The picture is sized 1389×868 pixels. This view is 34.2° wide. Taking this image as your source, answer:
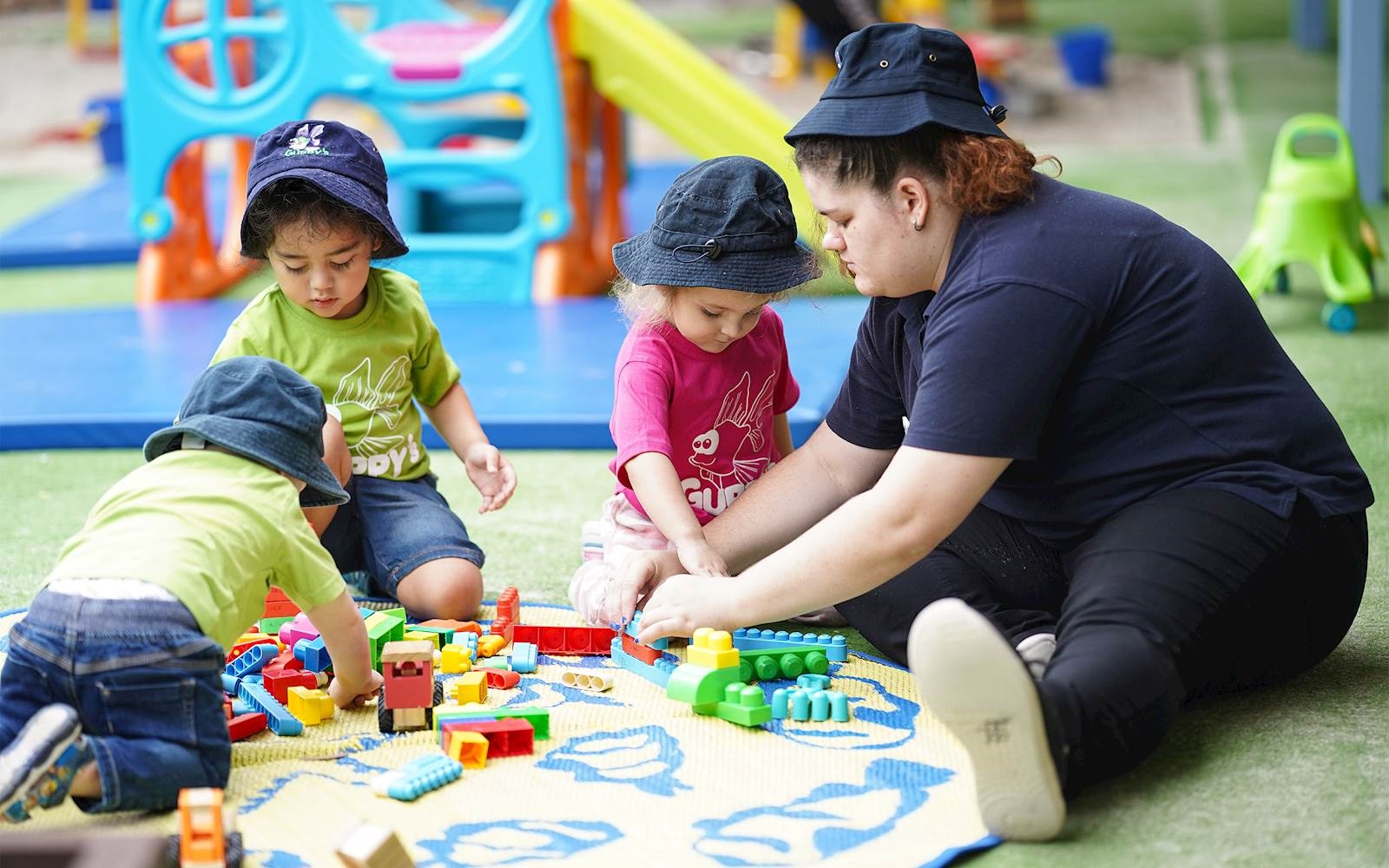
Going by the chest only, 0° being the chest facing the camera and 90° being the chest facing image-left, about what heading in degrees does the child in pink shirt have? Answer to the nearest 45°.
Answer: approximately 315°

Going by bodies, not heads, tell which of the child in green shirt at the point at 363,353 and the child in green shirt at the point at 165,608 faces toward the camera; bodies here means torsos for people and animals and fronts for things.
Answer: the child in green shirt at the point at 363,353

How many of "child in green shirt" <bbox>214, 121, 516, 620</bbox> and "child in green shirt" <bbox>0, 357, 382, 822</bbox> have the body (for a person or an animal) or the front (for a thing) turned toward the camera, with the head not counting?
1

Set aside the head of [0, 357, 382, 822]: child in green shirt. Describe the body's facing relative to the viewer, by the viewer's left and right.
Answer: facing away from the viewer and to the right of the viewer

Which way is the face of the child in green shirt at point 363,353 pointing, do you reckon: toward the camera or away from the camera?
toward the camera

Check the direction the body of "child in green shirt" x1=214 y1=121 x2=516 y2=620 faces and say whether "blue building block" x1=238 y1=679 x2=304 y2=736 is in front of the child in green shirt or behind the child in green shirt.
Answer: in front

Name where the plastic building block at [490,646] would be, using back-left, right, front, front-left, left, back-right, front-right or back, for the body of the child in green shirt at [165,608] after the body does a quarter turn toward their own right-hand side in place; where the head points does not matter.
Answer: left

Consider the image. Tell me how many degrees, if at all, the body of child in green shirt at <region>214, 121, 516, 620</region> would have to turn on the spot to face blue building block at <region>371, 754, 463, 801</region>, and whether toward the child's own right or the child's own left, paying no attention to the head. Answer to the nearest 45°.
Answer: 0° — they already face it

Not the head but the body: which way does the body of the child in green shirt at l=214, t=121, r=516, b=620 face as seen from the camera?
toward the camera
